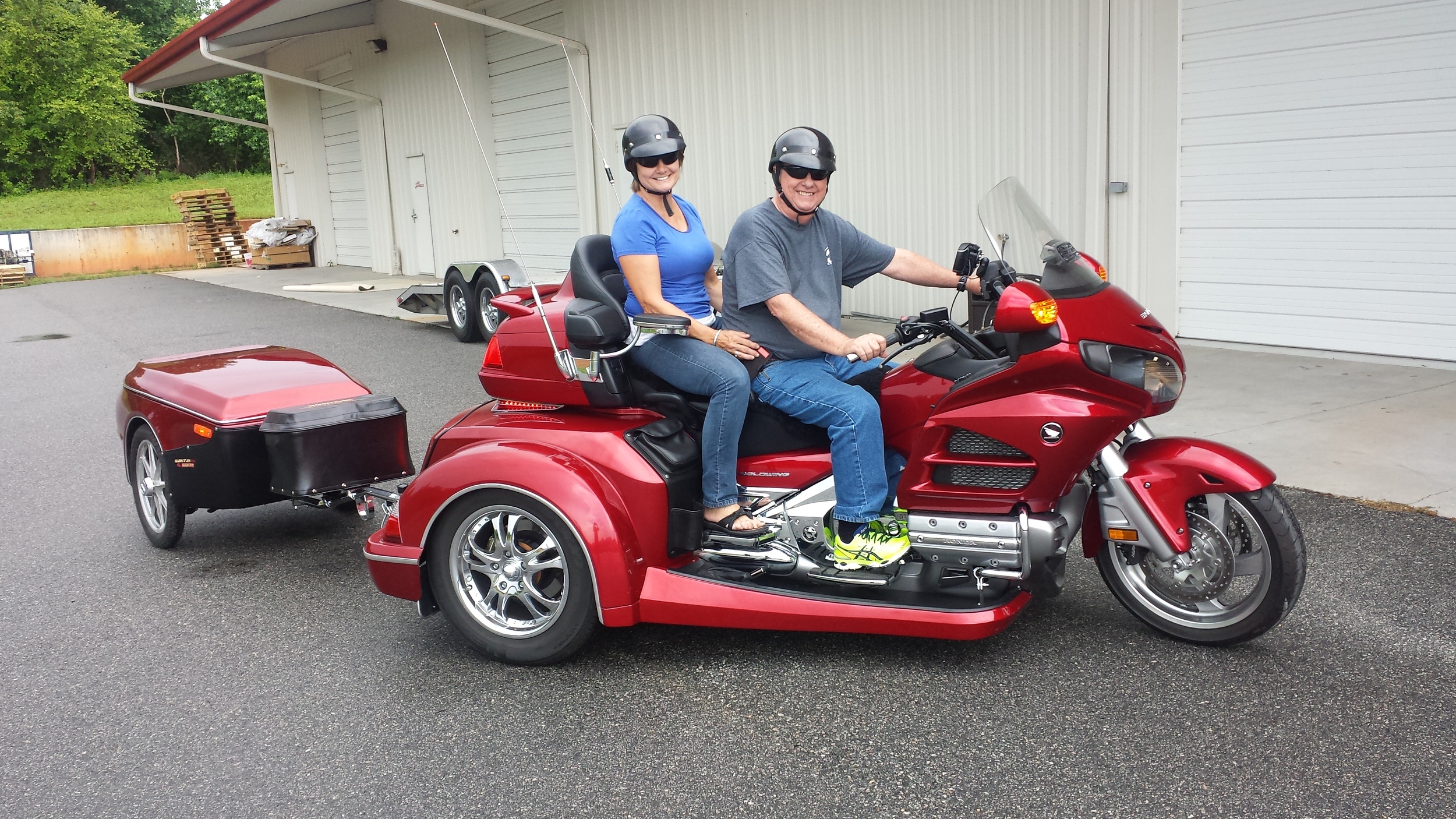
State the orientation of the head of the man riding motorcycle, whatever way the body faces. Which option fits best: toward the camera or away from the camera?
toward the camera

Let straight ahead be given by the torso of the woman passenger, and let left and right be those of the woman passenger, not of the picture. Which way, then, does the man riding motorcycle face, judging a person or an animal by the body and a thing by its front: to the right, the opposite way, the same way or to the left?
the same way

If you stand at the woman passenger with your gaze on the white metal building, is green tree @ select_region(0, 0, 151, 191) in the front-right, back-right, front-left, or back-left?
front-left

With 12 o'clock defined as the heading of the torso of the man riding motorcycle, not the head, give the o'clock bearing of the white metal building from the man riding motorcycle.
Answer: The white metal building is roughly at 8 o'clock from the man riding motorcycle.

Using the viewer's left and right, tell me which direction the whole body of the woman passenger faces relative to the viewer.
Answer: facing the viewer and to the right of the viewer

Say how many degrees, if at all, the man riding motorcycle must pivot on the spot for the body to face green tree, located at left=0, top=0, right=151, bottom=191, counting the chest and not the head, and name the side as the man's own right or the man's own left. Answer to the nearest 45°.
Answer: approximately 180°

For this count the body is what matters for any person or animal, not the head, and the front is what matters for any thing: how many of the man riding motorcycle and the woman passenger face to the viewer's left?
0

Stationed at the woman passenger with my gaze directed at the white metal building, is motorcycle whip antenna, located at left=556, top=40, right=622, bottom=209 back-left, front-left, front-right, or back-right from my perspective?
front-left

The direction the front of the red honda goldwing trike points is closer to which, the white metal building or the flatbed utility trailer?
the white metal building

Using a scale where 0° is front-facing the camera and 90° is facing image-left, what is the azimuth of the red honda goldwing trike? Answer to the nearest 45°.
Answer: approximately 270°

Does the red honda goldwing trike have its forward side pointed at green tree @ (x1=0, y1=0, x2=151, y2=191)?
no

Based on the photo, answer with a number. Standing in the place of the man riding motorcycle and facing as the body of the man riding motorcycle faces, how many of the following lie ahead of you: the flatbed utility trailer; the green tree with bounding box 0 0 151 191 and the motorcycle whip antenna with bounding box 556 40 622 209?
0

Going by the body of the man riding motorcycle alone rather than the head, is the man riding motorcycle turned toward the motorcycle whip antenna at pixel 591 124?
no
